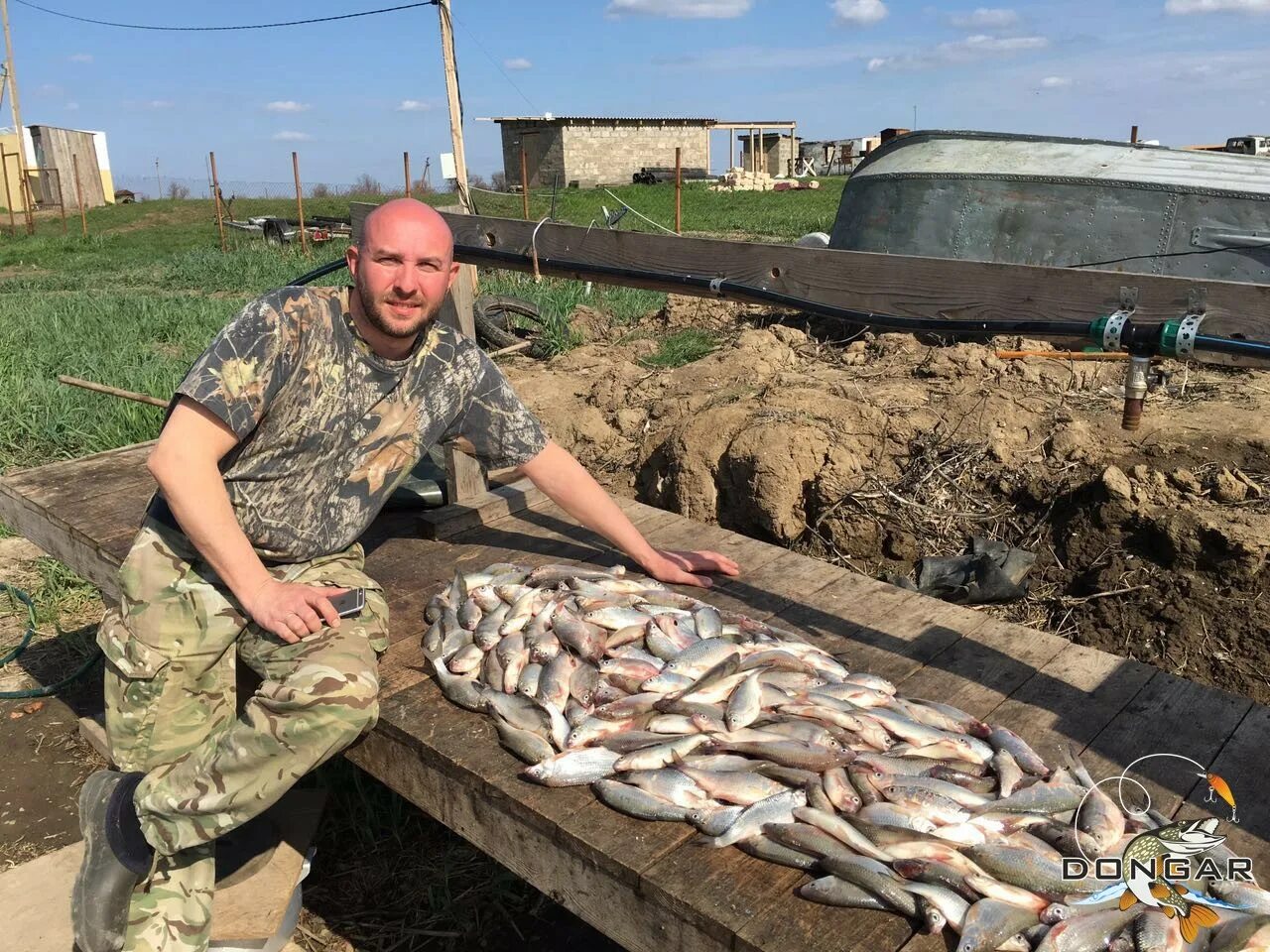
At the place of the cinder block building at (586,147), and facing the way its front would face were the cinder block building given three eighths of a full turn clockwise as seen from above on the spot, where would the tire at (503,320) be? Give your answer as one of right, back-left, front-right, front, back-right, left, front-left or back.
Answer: back

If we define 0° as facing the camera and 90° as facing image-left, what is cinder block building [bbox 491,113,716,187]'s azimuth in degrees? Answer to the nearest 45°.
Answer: approximately 45°

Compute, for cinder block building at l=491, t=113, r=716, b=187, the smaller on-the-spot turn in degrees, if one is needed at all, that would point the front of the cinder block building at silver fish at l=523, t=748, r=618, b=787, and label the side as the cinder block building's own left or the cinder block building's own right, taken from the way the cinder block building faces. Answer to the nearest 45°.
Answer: approximately 45° to the cinder block building's own left

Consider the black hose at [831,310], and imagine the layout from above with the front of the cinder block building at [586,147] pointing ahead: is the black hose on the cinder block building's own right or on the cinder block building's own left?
on the cinder block building's own left

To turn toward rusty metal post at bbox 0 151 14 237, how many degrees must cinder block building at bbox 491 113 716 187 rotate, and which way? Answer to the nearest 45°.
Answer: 0° — it already faces it

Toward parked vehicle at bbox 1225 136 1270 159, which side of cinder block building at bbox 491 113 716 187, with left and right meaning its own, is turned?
left

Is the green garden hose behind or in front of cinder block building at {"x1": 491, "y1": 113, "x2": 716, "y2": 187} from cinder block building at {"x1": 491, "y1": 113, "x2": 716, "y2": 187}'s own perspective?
in front

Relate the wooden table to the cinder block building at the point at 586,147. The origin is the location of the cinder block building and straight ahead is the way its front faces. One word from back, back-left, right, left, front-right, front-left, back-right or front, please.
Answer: front-left

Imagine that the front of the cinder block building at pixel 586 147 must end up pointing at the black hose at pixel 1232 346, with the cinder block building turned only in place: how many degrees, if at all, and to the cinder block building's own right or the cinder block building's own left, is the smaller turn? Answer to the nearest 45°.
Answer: approximately 45° to the cinder block building's own left
